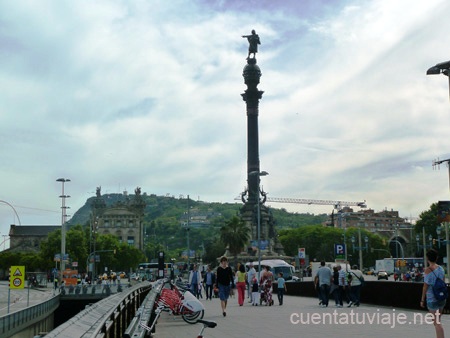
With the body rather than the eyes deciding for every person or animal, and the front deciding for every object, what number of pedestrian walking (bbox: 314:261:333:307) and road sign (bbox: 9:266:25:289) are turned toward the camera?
1

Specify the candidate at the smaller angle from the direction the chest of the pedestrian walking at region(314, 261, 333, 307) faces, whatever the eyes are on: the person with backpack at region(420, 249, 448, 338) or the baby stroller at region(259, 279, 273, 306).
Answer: the baby stroller

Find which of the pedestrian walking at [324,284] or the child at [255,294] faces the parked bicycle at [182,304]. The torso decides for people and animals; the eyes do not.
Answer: the child

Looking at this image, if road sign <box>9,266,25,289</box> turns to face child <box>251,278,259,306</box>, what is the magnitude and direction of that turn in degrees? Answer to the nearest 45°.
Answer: approximately 45° to its left

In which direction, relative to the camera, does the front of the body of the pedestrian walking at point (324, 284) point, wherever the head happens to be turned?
away from the camera

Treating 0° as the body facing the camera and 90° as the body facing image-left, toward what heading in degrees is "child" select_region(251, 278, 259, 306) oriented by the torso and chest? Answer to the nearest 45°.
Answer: approximately 180°

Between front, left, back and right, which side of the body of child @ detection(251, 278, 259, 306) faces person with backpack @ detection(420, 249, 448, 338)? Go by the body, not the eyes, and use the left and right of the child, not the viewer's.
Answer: back

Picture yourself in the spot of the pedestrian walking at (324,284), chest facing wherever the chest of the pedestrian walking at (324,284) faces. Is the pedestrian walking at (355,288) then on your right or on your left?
on your right

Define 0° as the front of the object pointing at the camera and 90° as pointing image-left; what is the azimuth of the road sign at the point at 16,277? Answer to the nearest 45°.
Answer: approximately 0°
